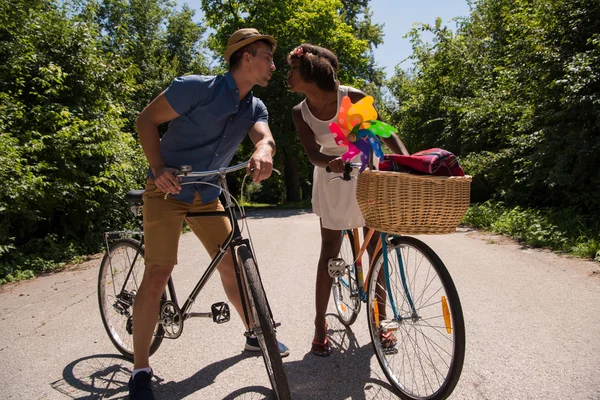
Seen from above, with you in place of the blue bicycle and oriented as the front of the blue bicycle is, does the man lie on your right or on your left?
on your right

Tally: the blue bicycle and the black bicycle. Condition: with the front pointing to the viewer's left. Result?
0

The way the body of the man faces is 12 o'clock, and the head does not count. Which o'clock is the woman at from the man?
The woman is roughly at 10 o'clock from the man.

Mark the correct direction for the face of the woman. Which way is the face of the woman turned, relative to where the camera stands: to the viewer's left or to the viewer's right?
to the viewer's left

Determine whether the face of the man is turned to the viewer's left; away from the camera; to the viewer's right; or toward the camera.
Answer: to the viewer's right

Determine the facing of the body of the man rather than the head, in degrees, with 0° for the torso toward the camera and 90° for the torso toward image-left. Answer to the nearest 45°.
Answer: approximately 315°

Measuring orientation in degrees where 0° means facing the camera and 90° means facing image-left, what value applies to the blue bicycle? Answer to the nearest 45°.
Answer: approximately 315°
